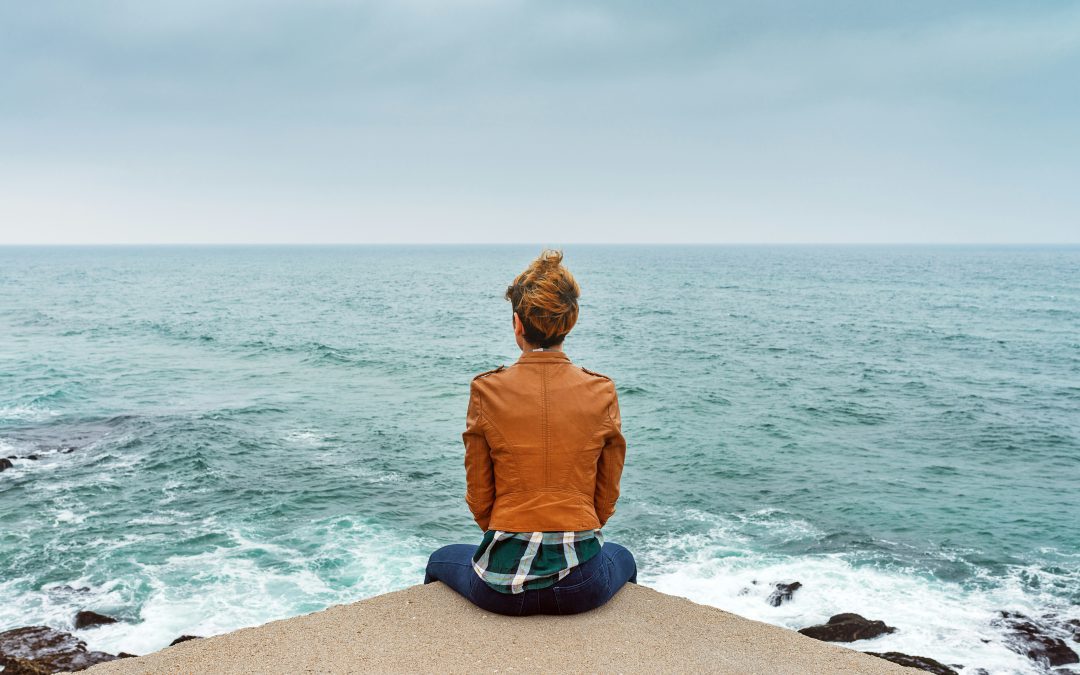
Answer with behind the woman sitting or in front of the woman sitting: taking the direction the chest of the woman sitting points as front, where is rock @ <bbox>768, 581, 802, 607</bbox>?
in front

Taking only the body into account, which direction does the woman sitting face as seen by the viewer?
away from the camera

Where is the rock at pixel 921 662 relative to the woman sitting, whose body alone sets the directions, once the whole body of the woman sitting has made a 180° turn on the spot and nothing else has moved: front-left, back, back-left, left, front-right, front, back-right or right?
back-left

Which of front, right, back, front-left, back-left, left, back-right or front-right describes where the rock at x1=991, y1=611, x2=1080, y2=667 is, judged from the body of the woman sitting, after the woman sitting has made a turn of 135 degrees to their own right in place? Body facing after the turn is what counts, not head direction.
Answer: left

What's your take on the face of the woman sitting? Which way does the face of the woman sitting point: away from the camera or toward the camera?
away from the camera

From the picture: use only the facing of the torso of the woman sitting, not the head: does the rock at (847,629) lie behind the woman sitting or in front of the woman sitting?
in front

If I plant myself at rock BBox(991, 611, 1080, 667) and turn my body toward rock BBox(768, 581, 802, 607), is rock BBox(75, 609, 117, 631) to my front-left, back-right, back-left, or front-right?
front-left
